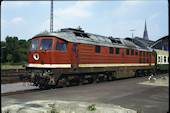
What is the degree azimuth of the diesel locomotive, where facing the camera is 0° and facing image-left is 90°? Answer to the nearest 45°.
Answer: approximately 45°

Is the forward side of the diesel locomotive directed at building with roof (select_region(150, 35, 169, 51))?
no
